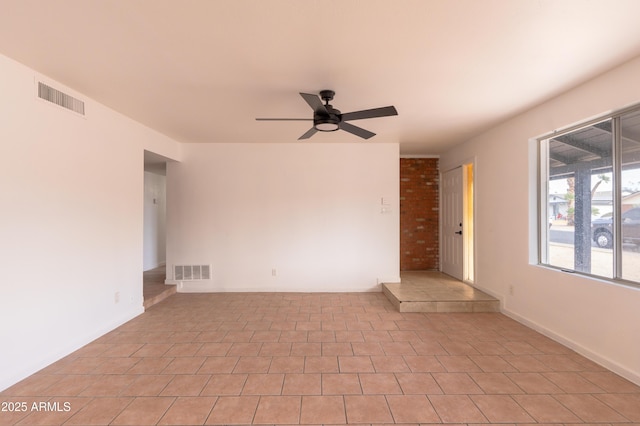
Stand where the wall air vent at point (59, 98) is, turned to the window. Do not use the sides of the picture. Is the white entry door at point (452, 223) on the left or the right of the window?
left

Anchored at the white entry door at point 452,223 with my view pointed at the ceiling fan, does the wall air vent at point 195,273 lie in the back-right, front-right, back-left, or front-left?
front-right

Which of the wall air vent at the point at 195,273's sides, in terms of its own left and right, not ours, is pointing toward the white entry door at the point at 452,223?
left

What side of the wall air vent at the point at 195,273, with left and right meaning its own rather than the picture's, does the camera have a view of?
front

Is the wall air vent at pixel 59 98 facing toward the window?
yes

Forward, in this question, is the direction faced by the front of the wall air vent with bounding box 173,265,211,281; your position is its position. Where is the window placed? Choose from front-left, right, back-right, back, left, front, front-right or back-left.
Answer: front-left

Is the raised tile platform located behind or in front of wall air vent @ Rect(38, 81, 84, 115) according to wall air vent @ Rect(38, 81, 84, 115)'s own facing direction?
in front

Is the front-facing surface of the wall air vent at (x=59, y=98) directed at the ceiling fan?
yes

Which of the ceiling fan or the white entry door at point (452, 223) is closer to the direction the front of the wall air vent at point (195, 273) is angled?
the ceiling fan

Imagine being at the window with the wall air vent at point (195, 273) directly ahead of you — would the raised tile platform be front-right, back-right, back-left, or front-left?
front-right

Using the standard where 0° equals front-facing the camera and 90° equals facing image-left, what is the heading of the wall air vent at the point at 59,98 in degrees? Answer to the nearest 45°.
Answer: approximately 315°

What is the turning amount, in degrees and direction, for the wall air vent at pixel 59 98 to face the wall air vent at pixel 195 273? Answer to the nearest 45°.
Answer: approximately 90° to its left

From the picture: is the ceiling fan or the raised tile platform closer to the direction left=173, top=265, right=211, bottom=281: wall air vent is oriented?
the ceiling fan

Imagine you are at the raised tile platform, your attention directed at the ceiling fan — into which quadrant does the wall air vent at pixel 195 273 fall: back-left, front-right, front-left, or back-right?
front-right

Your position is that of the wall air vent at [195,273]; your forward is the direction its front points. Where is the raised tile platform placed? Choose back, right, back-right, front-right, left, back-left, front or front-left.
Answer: front-left

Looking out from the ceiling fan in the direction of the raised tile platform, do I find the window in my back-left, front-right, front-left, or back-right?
front-right

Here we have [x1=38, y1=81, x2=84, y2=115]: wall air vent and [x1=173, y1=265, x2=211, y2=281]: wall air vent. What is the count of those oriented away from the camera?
0
